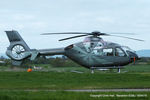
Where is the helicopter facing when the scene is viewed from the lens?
facing to the right of the viewer
